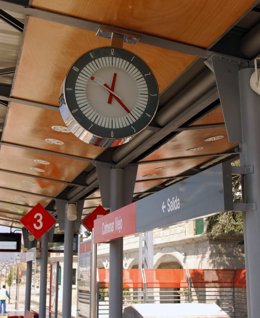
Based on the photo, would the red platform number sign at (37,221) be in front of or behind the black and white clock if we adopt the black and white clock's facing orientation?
behind

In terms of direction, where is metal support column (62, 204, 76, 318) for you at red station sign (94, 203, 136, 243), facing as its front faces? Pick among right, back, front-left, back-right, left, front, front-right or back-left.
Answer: back-right

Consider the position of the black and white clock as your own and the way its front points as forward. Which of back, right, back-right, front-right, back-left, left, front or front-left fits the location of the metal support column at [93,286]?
back

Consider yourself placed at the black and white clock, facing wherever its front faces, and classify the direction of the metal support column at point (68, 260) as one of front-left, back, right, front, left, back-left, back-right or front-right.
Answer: back

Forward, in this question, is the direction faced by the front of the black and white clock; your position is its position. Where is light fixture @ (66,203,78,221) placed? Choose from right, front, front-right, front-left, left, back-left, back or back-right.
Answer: back

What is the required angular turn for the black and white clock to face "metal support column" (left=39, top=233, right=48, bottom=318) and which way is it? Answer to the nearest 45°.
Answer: approximately 180°
